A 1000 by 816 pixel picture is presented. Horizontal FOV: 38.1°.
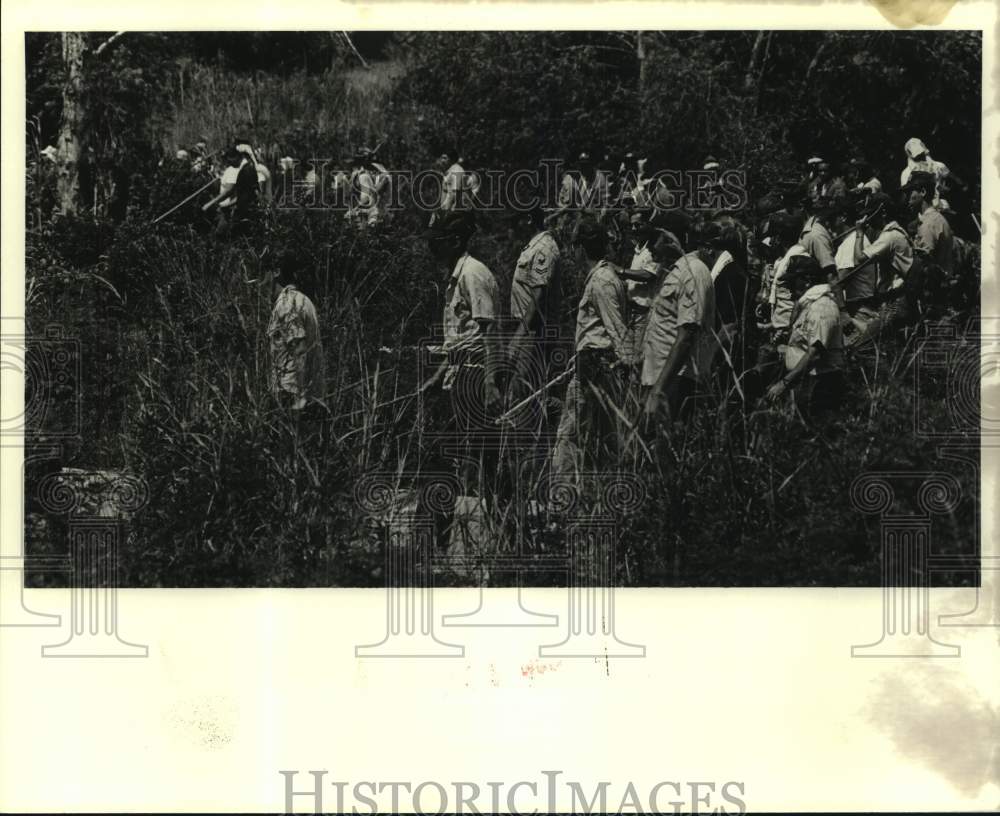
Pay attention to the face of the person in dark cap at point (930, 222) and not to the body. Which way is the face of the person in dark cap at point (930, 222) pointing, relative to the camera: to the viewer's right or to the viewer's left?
to the viewer's left

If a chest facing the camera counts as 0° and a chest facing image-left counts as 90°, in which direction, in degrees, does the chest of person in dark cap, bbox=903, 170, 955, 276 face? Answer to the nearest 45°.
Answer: approximately 90°
